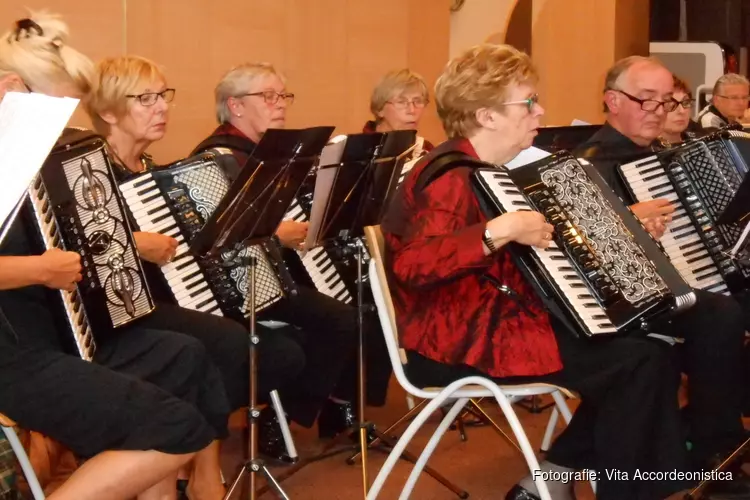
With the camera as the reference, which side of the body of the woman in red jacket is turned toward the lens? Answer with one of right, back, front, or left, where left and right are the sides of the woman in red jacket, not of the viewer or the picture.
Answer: right

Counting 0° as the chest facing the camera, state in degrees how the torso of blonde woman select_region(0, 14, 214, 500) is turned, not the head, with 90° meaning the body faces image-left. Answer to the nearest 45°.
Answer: approximately 270°

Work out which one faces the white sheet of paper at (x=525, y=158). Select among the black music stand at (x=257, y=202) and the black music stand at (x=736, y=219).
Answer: the black music stand at (x=736, y=219)

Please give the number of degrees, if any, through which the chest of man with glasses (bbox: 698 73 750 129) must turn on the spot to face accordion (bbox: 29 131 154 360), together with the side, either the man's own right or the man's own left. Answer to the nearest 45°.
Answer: approximately 45° to the man's own right

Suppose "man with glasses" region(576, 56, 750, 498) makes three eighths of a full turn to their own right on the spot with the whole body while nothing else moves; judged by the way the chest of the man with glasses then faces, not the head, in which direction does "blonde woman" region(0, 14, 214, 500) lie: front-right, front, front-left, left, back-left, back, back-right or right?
front-left

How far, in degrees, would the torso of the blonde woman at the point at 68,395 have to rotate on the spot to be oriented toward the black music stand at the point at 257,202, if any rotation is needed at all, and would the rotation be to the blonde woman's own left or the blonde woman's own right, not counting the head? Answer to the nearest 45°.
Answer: approximately 45° to the blonde woman's own left

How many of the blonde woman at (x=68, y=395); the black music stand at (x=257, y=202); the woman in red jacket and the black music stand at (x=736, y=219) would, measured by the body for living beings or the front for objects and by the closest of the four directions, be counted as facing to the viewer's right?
2

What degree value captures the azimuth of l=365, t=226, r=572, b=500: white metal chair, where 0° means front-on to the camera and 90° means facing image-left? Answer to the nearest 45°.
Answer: approximately 270°
